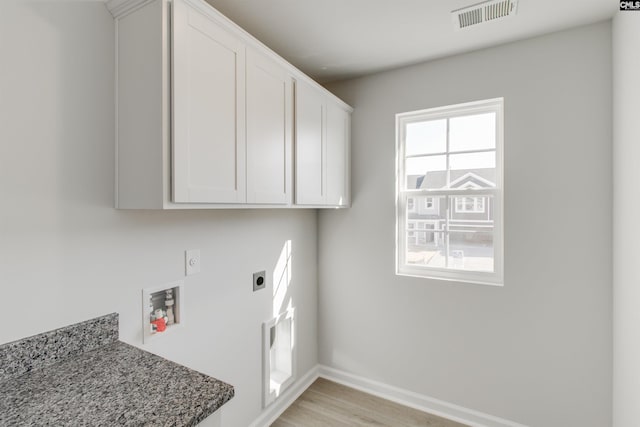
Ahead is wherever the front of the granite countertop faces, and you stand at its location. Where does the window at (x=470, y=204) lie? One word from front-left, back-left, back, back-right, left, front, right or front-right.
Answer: front-left

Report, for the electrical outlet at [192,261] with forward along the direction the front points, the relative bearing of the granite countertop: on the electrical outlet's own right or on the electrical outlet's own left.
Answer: on the electrical outlet's own right

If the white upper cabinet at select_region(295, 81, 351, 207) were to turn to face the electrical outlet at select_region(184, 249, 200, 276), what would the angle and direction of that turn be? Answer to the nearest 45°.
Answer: approximately 90° to its right

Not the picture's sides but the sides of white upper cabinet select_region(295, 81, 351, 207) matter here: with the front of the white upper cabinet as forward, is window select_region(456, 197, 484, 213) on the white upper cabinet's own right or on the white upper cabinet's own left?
on the white upper cabinet's own left

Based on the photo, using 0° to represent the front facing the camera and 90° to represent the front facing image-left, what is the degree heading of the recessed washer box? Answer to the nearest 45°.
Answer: approximately 315°

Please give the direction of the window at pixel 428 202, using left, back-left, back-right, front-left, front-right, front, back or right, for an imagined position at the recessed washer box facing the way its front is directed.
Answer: front-left

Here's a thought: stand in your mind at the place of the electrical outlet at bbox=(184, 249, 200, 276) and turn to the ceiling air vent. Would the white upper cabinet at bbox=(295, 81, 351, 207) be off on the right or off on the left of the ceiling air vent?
left

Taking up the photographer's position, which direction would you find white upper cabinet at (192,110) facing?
facing the viewer and to the right of the viewer

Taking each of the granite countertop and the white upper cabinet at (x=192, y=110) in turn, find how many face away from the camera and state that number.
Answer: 0
